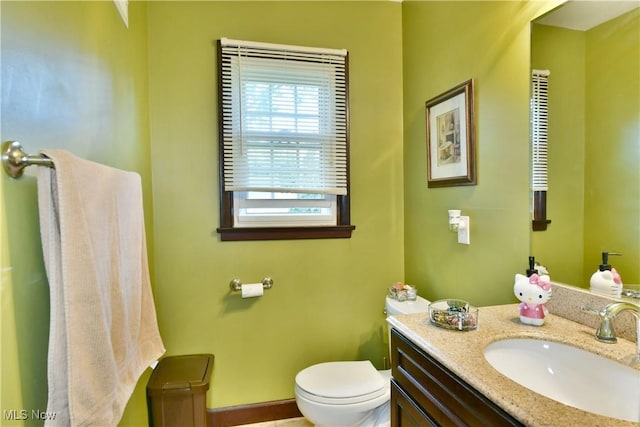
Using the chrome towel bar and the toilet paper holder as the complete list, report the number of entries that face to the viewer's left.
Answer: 0

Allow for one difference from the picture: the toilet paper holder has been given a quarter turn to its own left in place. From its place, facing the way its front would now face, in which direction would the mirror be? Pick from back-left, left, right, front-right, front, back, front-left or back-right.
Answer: front-right

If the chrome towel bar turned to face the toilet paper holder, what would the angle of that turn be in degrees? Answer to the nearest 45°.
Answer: approximately 90° to its left

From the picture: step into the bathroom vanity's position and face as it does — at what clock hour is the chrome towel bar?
The chrome towel bar is roughly at 12 o'clock from the bathroom vanity.

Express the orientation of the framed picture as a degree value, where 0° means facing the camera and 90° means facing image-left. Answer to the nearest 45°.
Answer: approximately 45°

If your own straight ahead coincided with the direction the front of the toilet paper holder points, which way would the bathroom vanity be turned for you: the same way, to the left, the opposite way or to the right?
to the right

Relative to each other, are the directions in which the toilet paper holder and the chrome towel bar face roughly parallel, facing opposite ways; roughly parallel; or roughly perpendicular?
roughly perpendicular

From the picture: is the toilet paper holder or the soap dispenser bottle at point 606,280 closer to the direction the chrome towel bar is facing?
the soap dispenser bottle

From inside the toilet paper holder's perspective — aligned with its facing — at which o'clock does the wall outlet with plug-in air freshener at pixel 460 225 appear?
The wall outlet with plug-in air freshener is roughly at 10 o'clock from the toilet paper holder.

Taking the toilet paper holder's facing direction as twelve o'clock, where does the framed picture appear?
The framed picture is roughly at 10 o'clock from the toilet paper holder.

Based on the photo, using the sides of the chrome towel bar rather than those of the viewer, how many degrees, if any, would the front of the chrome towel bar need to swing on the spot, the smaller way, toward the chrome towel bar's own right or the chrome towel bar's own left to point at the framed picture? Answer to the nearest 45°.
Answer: approximately 45° to the chrome towel bar's own left

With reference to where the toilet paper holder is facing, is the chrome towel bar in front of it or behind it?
in front
